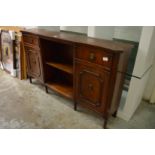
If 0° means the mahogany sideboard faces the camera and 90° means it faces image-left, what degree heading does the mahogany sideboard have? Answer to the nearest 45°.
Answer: approximately 45°

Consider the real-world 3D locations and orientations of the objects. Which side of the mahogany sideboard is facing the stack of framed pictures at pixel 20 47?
right
